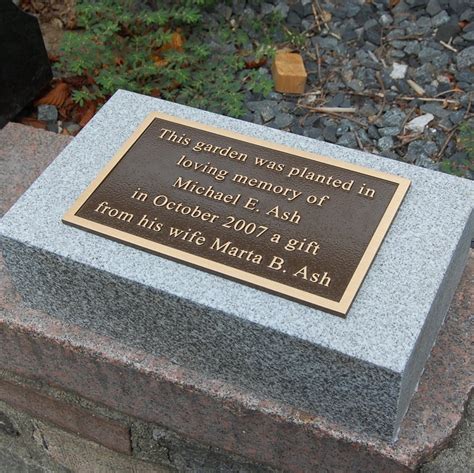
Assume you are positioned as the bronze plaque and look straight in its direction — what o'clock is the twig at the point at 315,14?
The twig is roughly at 5 o'clock from the bronze plaque.

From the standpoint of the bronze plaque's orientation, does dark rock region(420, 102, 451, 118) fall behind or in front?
behind

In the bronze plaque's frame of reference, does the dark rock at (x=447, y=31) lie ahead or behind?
behind

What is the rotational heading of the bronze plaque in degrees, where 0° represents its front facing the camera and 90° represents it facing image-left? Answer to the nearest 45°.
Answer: approximately 45°

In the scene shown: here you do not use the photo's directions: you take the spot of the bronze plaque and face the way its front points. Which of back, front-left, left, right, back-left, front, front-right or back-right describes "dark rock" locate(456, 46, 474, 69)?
back

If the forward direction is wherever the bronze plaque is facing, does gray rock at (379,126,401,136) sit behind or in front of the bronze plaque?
behind

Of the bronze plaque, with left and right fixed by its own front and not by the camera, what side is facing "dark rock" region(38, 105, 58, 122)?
right

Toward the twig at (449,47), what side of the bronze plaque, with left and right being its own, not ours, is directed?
back

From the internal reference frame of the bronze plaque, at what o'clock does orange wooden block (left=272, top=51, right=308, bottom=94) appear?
The orange wooden block is roughly at 5 o'clock from the bronze plaque.

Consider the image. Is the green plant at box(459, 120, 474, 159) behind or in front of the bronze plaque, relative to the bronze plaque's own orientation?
behind

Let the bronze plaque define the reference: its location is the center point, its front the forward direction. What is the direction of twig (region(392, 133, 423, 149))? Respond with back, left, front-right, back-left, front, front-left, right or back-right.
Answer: back

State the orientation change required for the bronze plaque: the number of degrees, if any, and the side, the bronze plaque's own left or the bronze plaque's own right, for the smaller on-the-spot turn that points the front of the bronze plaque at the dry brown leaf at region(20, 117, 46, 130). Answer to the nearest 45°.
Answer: approximately 90° to the bronze plaque's own right

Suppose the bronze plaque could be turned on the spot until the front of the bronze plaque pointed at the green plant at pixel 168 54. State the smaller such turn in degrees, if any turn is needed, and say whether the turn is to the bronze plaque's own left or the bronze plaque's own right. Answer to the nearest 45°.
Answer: approximately 135° to the bronze plaque's own right

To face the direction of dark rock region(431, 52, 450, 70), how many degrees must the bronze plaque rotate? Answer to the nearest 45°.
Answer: approximately 180°
